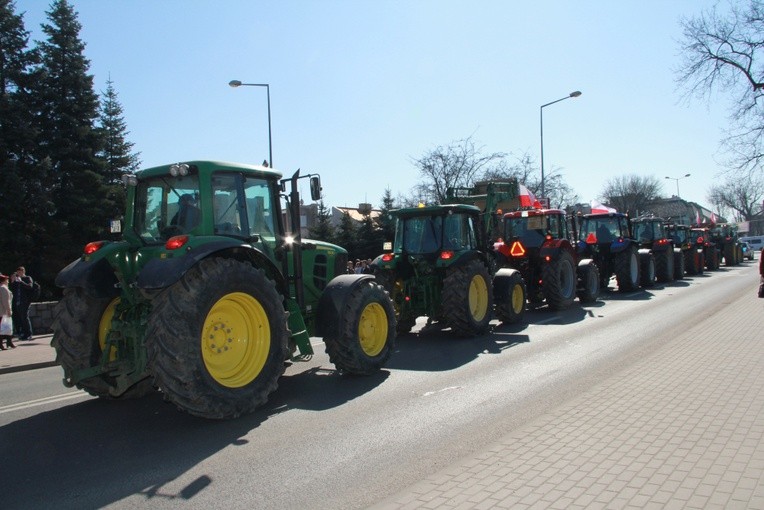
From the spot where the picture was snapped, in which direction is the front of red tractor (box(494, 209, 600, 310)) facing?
facing away from the viewer and to the right of the viewer

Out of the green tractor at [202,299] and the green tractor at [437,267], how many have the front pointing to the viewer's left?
0

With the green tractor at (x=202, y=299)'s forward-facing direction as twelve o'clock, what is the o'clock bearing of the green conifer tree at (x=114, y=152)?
The green conifer tree is roughly at 10 o'clock from the green tractor.

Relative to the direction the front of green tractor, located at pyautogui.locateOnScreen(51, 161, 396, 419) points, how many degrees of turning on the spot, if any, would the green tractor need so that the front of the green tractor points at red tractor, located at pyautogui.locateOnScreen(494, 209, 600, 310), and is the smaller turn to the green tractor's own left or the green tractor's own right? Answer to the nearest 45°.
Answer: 0° — it already faces it

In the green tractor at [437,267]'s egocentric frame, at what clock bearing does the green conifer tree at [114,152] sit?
The green conifer tree is roughly at 9 o'clock from the green tractor.

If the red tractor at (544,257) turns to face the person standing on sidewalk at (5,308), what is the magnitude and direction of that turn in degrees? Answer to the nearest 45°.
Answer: approximately 180°

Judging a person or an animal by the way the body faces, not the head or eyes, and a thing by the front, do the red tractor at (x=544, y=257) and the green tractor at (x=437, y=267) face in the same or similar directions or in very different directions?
same or similar directions

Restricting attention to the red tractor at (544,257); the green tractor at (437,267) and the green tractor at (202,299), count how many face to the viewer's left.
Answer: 0

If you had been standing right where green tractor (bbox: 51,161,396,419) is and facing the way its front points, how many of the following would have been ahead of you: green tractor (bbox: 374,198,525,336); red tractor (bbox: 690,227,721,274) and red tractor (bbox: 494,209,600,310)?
3

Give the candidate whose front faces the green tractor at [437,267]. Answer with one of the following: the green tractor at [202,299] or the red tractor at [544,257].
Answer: the green tractor at [202,299]

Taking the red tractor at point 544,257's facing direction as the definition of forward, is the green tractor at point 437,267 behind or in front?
behind

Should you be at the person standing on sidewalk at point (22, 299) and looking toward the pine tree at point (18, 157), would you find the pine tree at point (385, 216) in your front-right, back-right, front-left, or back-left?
front-right

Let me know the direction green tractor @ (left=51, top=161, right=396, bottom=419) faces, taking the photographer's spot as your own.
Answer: facing away from the viewer and to the right of the viewer

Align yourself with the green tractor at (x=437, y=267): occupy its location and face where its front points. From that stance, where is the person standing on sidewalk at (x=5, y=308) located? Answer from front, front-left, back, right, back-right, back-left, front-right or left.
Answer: back-left

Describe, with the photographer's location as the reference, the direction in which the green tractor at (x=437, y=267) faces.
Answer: facing away from the viewer and to the right of the viewer

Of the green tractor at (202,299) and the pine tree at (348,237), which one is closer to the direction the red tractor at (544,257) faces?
the pine tree
